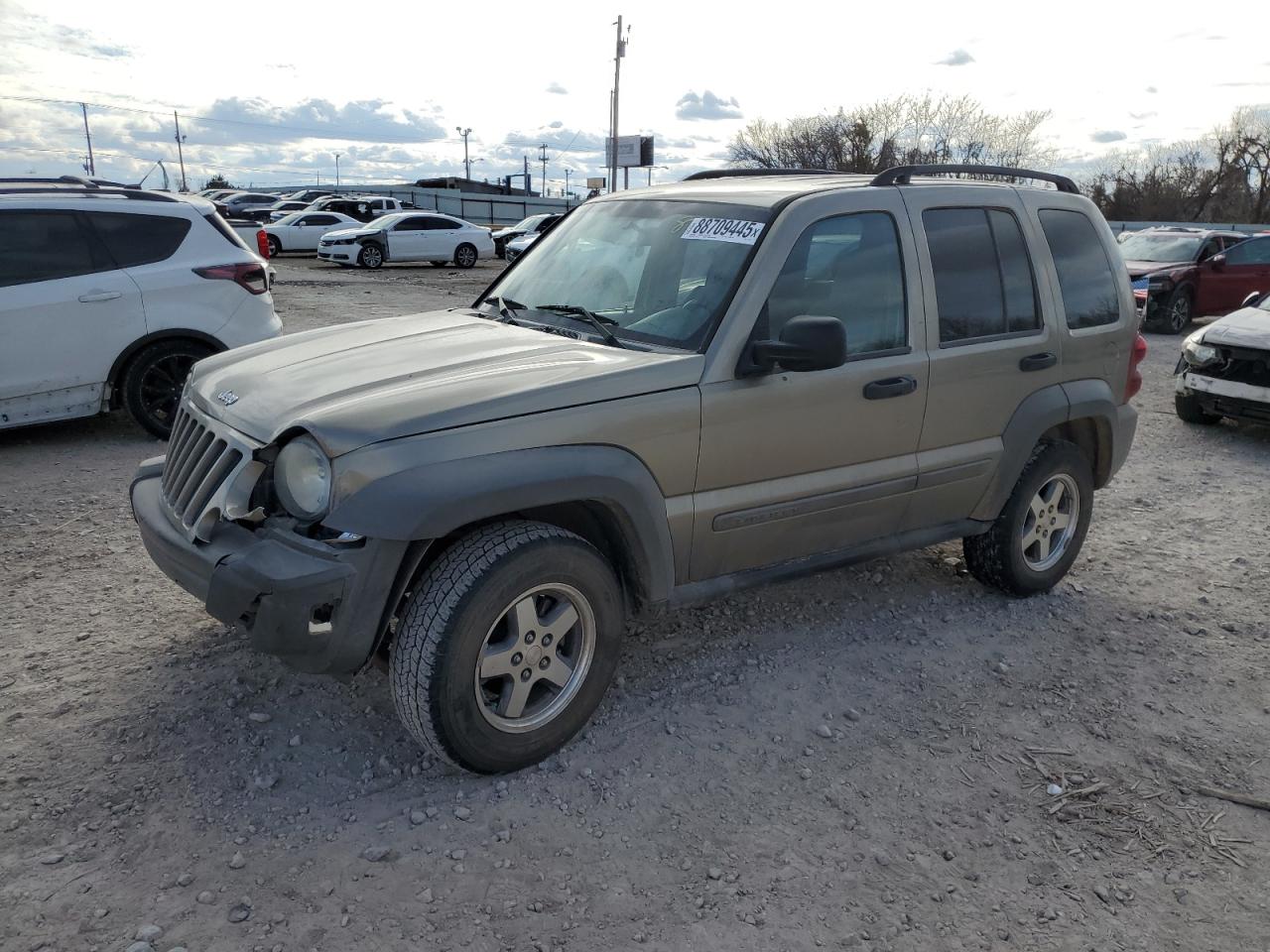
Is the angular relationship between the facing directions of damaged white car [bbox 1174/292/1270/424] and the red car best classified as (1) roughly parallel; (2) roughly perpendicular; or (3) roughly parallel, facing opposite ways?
roughly parallel

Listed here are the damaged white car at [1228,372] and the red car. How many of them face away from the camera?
0

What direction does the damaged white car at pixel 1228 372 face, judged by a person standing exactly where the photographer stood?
facing the viewer and to the left of the viewer

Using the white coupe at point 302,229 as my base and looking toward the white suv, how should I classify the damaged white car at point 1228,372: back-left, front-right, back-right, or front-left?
front-left

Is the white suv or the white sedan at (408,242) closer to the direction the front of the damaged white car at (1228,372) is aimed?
the white suv

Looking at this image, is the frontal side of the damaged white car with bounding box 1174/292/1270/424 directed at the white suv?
yes

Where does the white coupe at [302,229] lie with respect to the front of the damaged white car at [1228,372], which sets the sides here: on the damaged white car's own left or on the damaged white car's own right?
on the damaged white car's own right

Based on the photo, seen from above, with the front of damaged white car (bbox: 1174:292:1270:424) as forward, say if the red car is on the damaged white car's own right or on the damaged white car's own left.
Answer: on the damaged white car's own right

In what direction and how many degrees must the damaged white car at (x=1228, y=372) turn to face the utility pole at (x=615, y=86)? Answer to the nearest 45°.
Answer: approximately 90° to its right

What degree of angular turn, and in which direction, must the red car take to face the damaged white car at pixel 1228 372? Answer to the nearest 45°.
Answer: approximately 45° to its left

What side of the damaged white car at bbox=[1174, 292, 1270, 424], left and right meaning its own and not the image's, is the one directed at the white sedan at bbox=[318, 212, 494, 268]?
right
